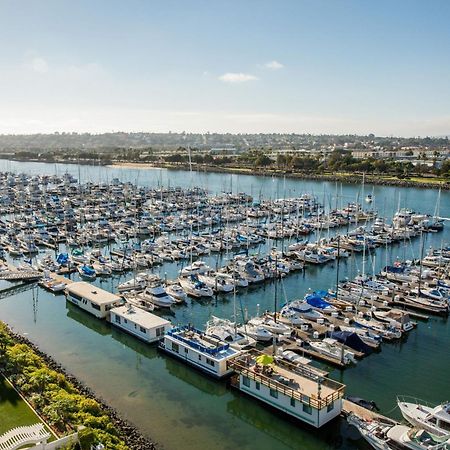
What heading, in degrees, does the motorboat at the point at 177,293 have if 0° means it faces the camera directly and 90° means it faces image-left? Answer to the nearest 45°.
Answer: approximately 315°

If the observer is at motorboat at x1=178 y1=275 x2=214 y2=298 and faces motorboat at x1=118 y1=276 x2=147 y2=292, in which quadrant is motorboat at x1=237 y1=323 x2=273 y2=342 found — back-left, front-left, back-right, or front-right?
back-left

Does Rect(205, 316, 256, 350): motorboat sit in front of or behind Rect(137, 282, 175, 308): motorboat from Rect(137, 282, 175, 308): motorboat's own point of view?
in front

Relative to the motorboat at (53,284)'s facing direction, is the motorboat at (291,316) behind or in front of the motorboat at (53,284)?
in front

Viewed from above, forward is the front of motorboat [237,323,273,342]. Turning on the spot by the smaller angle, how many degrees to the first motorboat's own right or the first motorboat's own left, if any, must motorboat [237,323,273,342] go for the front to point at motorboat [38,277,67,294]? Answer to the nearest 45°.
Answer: approximately 180°

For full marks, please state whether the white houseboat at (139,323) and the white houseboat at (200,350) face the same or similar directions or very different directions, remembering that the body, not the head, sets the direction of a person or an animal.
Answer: same or similar directions

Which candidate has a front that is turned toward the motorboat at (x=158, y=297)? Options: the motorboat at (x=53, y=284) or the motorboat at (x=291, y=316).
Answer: the motorboat at (x=53, y=284)

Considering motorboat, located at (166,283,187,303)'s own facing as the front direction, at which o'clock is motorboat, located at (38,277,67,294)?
motorboat, located at (38,277,67,294) is roughly at 5 o'clock from motorboat, located at (166,283,187,303).

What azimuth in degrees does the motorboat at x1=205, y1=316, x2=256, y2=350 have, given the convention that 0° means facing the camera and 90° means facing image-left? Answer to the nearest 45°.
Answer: approximately 315°
